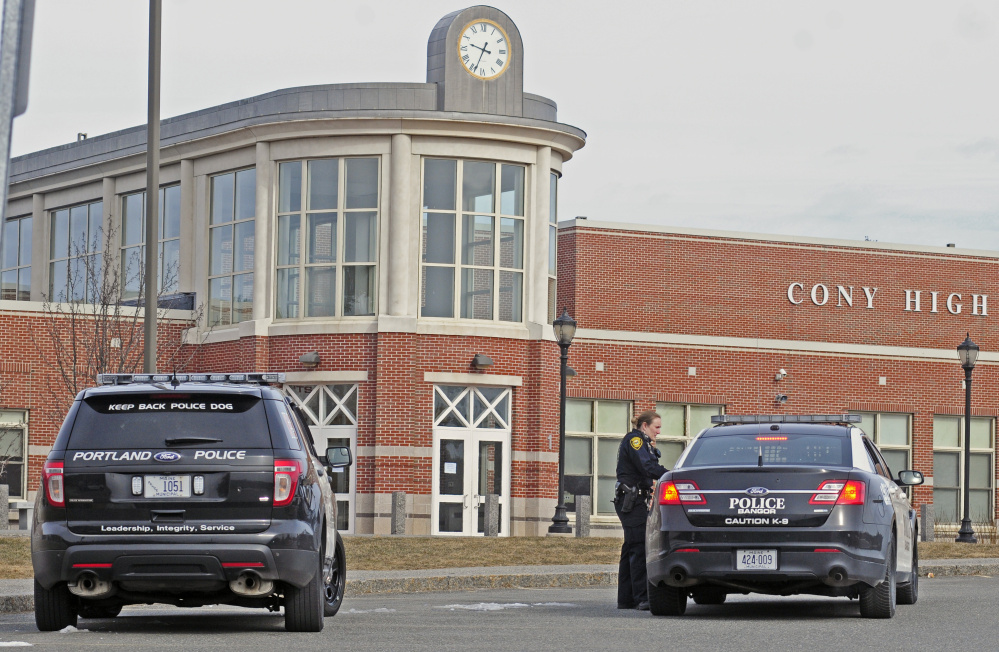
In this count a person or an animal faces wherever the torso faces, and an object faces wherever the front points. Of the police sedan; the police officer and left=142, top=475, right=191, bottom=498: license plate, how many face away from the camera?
1

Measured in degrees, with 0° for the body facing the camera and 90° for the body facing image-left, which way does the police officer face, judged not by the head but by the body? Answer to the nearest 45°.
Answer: approximately 270°

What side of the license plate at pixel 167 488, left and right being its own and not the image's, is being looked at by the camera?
front

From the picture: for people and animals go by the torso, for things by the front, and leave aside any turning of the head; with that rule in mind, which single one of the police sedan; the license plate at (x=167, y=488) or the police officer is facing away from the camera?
the police sedan

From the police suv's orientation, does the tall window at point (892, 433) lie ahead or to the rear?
ahead

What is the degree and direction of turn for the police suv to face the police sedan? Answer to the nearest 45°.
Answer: approximately 90° to its right

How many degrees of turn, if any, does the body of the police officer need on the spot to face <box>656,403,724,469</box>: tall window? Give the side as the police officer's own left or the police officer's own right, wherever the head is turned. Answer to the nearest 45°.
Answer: approximately 90° to the police officer's own left

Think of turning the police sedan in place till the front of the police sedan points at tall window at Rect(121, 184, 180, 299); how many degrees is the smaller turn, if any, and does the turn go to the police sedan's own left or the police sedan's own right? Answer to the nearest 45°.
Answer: approximately 45° to the police sedan's own left

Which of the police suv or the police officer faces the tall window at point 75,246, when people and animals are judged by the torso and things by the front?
the police suv

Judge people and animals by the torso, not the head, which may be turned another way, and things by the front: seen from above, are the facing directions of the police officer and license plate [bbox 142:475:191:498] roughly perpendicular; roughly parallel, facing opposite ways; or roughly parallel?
roughly perpendicular

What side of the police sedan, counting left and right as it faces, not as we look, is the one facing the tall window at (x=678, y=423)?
front

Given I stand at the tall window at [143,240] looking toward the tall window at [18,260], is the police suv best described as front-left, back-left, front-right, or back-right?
back-left

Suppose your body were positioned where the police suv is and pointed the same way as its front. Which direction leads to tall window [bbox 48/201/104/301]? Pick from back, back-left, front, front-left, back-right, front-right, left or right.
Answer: front

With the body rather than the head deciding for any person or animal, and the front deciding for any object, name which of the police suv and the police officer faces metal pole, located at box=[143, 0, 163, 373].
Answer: the police suv

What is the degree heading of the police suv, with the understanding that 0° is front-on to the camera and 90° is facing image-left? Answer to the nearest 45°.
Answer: approximately 180°

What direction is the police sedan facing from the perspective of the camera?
away from the camera

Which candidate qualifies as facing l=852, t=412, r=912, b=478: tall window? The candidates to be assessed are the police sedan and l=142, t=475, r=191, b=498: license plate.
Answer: the police sedan
